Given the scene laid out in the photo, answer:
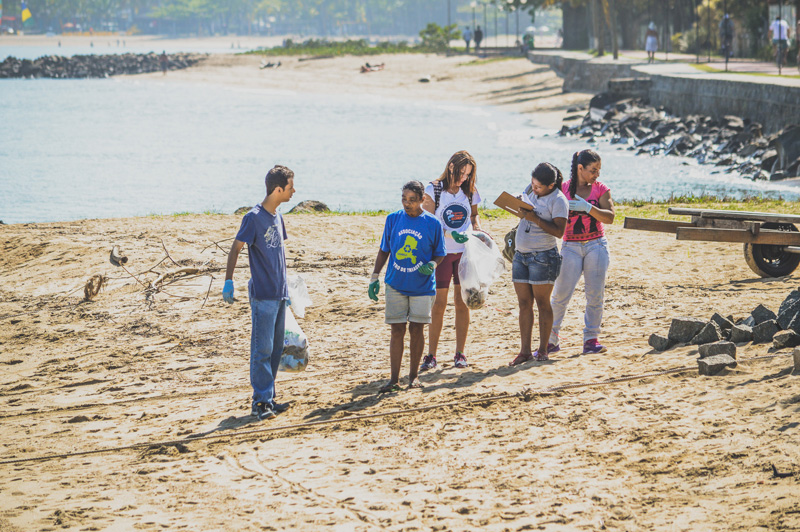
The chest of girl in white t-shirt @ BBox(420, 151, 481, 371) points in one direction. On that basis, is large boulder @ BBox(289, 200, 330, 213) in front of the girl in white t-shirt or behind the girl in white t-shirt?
behind

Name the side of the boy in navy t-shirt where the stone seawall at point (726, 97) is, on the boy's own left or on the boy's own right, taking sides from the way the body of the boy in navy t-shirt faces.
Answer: on the boy's own left

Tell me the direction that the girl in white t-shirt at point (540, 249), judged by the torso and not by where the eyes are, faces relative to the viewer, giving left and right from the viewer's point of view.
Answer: facing the viewer and to the left of the viewer

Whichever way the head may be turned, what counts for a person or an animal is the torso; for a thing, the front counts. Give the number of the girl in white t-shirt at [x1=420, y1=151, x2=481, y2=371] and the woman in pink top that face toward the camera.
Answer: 2

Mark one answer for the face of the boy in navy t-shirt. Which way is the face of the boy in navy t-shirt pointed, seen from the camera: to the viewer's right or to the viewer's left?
to the viewer's right

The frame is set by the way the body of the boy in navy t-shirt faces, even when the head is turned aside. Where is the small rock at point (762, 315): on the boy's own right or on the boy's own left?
on the boy's own left

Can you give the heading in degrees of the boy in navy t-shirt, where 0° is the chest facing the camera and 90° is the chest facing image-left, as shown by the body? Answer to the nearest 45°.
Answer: approximately 315°

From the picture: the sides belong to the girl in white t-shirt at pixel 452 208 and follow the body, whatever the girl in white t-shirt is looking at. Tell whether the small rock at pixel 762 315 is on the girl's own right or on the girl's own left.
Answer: on the girl's own left

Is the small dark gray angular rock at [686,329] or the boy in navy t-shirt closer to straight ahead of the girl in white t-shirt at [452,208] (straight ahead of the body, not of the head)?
the boy in navy t-shirt

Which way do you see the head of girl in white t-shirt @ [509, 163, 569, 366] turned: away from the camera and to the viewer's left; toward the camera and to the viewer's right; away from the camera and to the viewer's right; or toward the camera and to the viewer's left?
toward the camera and to the viewer's left

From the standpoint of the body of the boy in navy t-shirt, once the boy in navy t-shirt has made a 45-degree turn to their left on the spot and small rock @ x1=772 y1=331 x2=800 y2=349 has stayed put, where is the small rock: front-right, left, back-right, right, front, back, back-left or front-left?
front
